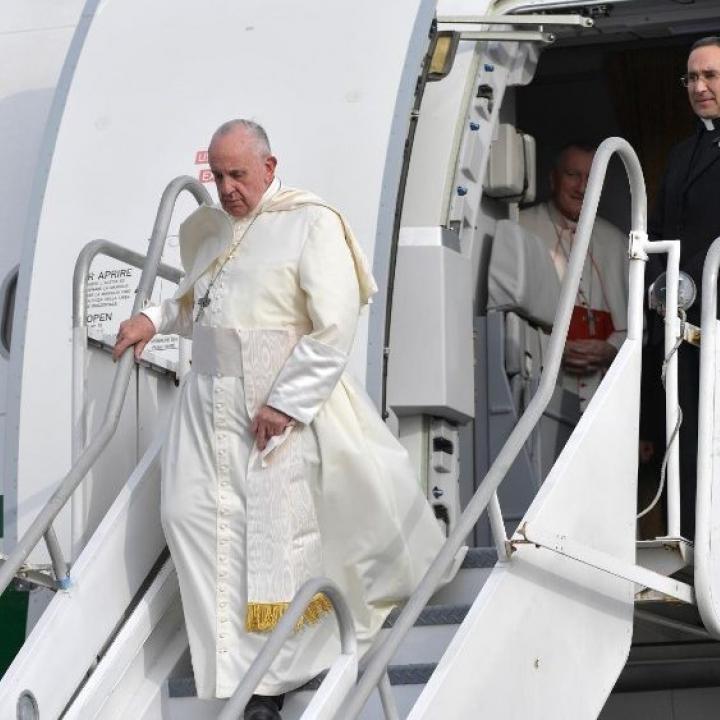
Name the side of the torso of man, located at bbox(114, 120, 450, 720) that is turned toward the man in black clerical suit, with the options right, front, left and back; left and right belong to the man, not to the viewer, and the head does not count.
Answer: back

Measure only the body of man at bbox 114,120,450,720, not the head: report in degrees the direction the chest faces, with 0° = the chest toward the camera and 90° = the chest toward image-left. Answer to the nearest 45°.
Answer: approximately 45°
